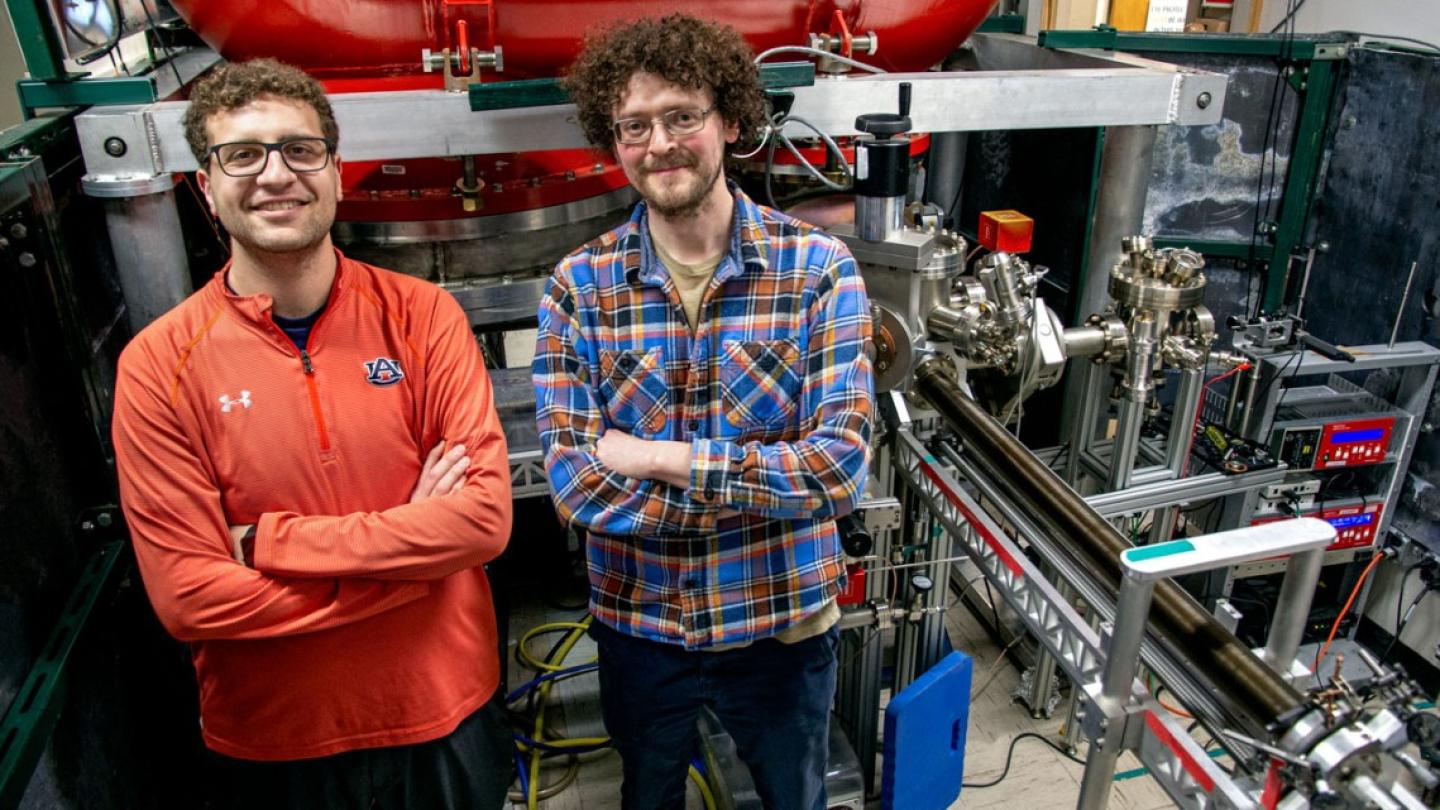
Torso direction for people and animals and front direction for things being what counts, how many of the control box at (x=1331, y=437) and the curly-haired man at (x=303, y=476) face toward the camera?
2

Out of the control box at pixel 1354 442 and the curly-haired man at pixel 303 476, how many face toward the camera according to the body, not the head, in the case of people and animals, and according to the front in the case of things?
2

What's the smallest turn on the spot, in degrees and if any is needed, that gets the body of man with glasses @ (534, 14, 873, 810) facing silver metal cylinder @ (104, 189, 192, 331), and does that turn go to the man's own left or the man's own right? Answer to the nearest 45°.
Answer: approximately 90° to the man's own right

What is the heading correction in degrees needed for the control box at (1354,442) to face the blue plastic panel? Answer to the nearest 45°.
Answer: approximately 45° to its right

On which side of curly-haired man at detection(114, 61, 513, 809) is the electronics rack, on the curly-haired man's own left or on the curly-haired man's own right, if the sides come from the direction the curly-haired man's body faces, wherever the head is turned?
on the curly-haired man's own left

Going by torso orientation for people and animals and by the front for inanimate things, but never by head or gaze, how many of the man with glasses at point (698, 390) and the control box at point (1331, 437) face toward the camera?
2

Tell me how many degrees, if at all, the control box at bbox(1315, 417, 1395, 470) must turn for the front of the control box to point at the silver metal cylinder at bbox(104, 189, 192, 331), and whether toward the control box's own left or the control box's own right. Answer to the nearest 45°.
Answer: approximately 45° to the control box's own right
